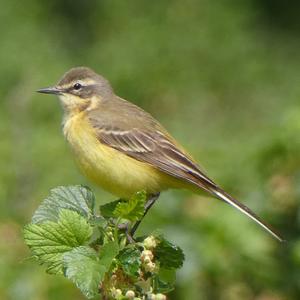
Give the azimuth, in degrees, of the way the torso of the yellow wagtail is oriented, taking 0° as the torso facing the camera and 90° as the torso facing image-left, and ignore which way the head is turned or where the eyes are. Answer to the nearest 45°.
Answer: approximately 90°
